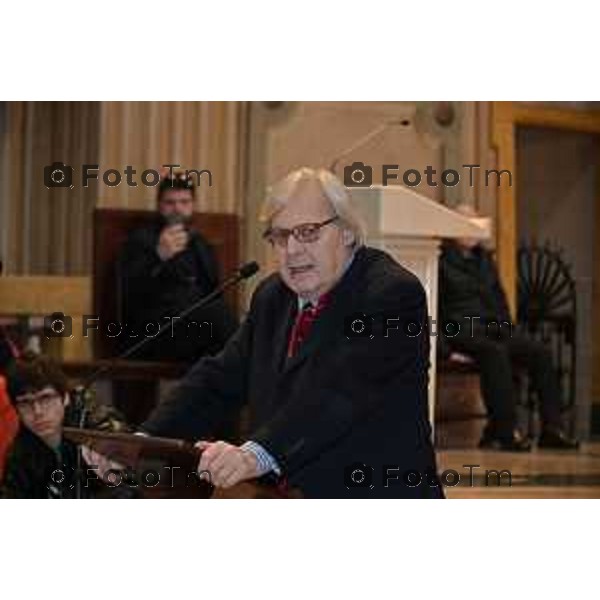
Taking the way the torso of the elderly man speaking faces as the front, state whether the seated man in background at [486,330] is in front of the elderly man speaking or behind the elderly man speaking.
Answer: behind

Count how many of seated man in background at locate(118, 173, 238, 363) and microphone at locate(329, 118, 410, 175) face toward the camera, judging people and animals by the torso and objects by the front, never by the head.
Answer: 1

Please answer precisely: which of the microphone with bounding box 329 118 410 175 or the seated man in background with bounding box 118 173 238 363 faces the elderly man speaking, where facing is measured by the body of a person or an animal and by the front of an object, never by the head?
the seated man in background

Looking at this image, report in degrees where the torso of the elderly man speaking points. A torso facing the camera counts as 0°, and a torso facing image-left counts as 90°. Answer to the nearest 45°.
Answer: approximately 45°

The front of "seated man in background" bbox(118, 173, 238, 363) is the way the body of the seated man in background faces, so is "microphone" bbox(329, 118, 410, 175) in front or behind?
behind
